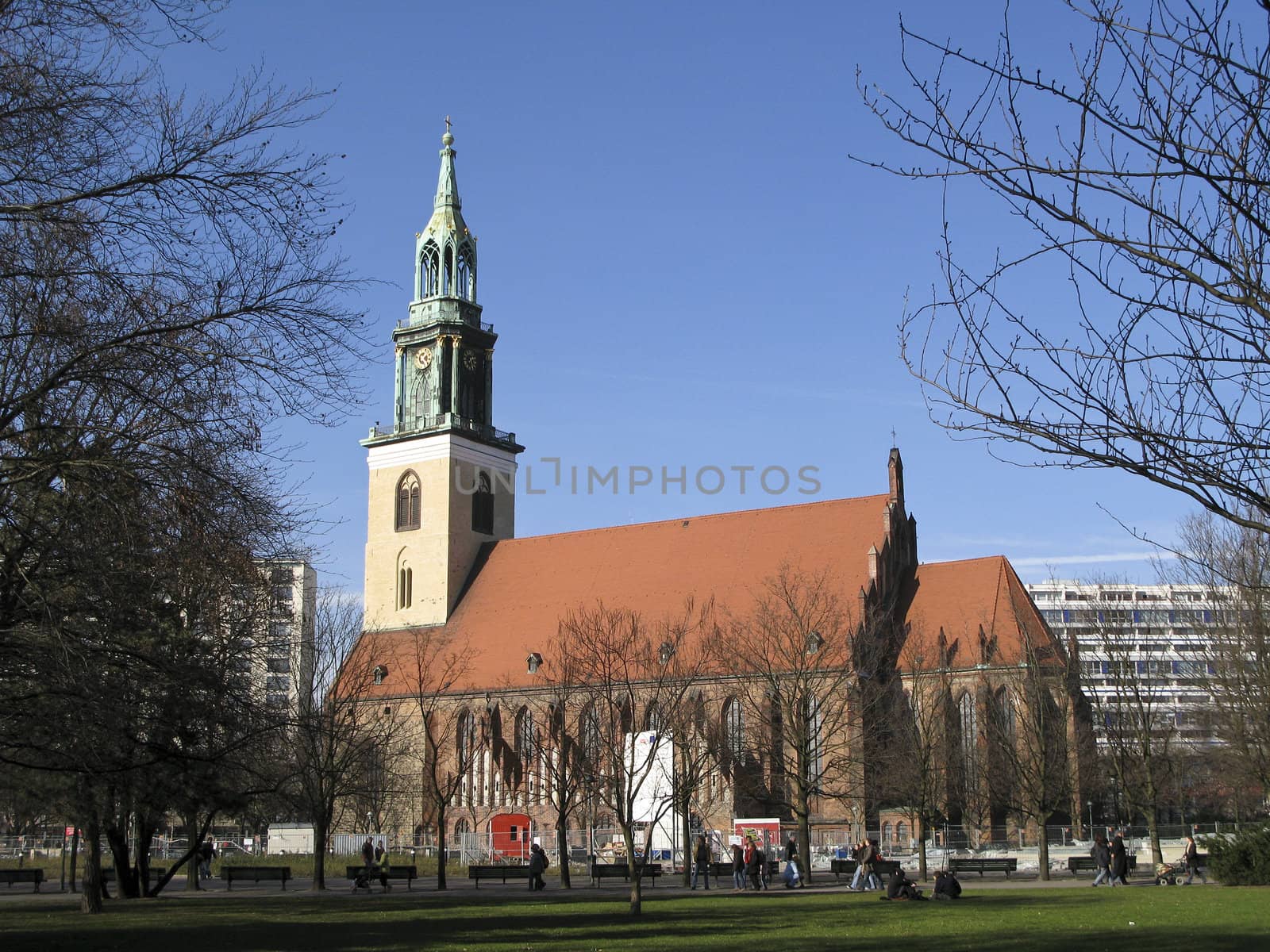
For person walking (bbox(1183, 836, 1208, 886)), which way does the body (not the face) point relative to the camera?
to the viewer's left

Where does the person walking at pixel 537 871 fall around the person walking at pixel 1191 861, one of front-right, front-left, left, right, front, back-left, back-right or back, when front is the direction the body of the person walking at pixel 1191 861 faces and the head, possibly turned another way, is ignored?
front

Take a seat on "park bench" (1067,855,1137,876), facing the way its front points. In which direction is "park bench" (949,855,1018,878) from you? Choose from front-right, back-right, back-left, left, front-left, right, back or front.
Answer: front-right

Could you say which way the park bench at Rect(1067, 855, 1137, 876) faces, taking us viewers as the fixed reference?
facing the viewer

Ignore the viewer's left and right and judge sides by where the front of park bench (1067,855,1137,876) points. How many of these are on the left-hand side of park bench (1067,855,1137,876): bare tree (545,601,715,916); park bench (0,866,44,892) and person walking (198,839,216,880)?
0

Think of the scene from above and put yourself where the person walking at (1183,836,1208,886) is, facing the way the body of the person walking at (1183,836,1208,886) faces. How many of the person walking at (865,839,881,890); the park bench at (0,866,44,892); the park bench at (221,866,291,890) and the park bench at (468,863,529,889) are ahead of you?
4

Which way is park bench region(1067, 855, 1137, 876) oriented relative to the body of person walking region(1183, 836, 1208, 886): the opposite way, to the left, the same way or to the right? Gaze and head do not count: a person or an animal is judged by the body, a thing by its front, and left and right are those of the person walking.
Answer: to the left

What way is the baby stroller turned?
to the viewer's left

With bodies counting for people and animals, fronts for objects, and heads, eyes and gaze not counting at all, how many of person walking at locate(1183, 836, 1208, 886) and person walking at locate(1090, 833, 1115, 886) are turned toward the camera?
0
